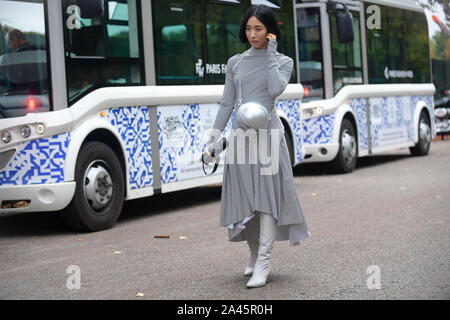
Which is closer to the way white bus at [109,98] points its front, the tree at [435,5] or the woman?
the woman

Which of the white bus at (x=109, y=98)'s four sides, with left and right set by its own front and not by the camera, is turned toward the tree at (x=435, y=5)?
back

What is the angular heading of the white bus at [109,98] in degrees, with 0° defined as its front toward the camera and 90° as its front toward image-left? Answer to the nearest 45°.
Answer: approximately 45°

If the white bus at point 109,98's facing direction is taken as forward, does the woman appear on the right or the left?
on its left
